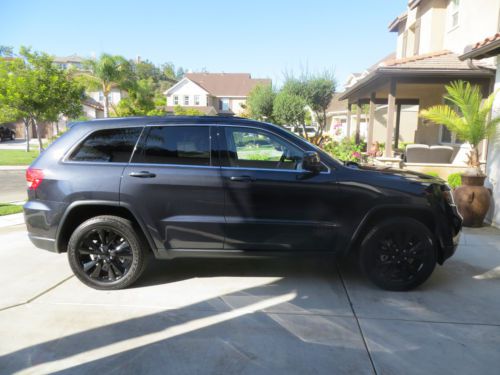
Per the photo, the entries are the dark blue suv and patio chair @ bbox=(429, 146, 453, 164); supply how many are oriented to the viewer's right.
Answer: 1

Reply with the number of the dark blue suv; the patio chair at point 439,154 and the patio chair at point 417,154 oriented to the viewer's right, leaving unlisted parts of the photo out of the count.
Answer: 1

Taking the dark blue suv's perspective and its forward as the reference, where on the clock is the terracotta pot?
The terracotta pot is roughly at 11 o'clock from the dark blue suv.

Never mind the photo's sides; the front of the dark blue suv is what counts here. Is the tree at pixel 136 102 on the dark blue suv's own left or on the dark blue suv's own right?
on the dark blue suv's own left

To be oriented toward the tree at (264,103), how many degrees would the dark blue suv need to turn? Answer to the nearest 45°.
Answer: approximately 90° to its left

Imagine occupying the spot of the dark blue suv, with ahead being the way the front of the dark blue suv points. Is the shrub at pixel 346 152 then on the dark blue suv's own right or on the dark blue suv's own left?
on the dark blue suv's own left

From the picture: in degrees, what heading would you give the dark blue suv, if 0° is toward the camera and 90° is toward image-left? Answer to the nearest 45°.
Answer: approximately 270°
